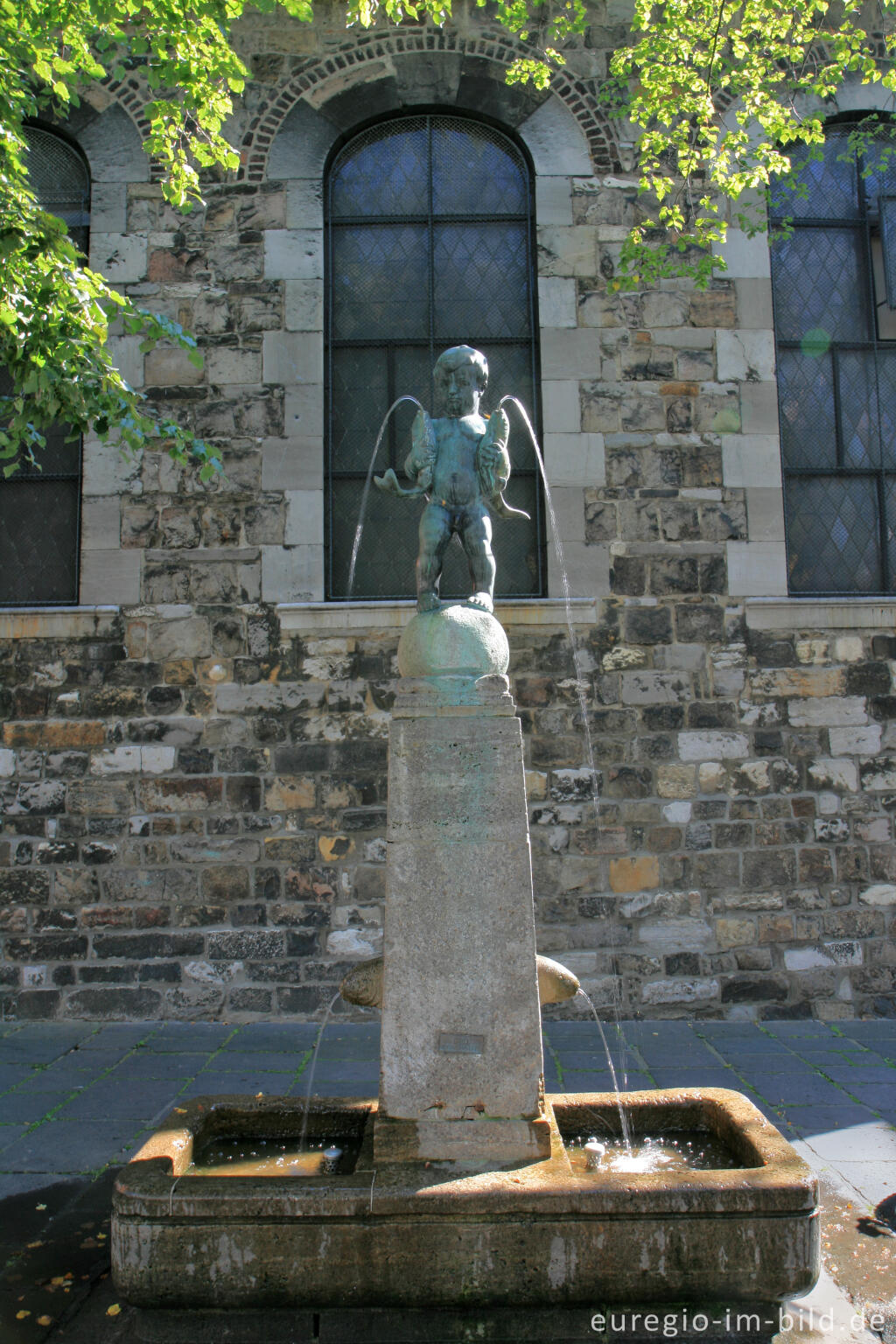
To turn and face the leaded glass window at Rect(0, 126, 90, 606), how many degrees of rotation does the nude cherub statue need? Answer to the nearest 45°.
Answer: approximately 135° to its right

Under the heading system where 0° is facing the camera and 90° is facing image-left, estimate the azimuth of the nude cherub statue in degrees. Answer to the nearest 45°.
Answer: approximately 0°

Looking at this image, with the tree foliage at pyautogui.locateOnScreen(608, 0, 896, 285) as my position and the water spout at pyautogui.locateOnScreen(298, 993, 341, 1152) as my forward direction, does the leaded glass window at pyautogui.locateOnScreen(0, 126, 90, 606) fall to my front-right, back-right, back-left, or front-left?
front-right

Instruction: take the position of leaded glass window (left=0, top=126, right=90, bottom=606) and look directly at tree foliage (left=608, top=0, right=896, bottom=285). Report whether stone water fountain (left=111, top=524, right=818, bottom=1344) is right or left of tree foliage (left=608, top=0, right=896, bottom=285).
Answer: right
